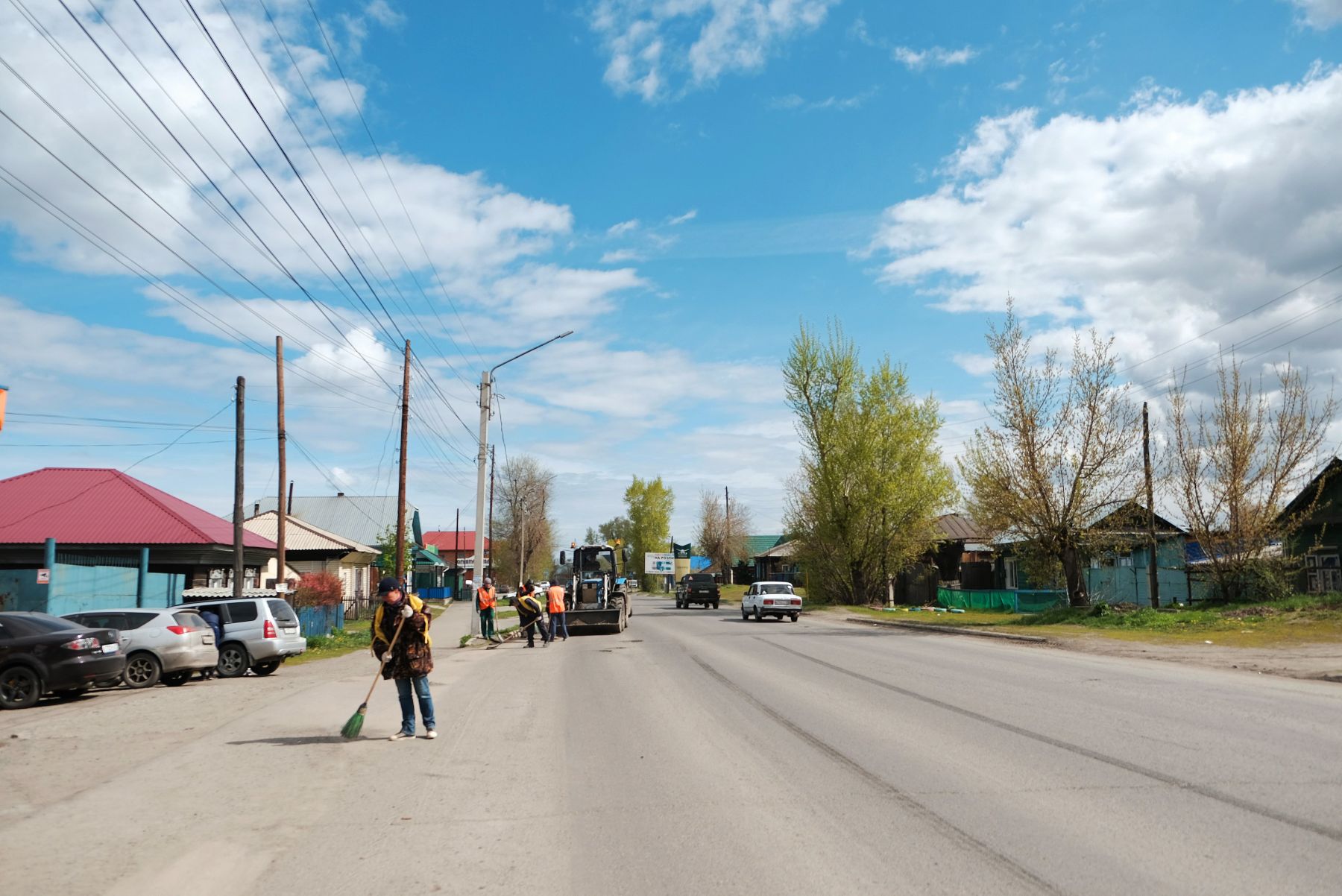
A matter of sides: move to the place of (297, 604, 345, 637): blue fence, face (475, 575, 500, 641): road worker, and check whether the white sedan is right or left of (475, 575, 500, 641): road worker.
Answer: left

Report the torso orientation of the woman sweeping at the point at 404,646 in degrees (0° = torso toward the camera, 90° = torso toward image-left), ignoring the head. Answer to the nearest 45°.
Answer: approximately 45°

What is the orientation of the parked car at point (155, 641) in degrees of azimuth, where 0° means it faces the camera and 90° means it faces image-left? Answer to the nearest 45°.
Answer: approximately 135°

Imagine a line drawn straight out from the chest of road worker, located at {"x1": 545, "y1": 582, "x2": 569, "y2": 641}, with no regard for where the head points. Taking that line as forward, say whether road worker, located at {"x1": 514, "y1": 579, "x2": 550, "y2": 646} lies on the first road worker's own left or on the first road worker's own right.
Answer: on the first road worker's own left

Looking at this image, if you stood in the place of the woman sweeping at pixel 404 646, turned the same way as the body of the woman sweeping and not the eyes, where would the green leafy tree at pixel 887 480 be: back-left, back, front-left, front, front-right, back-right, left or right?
back

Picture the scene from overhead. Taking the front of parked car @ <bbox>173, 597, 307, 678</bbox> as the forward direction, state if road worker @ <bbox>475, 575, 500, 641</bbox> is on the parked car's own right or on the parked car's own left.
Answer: on the parked car's own right

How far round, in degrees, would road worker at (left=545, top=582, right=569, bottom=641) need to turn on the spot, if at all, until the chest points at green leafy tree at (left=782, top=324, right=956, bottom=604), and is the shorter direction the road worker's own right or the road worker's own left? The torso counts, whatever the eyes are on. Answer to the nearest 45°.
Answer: approximately 45° to the road worker's own right

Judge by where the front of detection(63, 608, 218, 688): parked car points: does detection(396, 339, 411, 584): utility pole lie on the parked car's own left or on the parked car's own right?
on the parked car's own right

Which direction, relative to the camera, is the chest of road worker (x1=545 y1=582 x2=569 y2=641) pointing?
away from the camera

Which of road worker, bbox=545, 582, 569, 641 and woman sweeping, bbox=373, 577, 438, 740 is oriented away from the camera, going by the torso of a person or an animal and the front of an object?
the road worker
